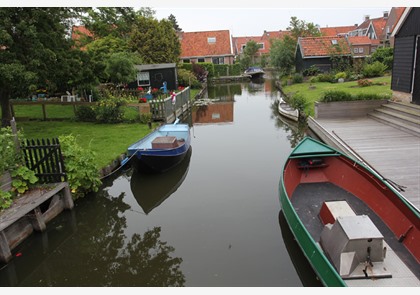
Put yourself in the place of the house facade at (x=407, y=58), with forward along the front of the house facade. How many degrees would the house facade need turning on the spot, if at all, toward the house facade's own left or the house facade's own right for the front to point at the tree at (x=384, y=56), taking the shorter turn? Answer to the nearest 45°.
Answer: approximately 135° to the house facade's own right

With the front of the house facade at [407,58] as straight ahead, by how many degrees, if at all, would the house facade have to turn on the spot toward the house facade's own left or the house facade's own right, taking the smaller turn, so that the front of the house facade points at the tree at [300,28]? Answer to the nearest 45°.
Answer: approximately 90° to the house facade's own right

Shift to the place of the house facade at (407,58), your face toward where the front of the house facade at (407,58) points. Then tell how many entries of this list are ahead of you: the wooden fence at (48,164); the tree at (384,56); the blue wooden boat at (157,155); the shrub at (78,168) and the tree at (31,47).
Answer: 4

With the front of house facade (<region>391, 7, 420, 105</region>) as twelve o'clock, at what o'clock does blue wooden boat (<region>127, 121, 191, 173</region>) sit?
The blue wooden boat is roughly at 12 o'clock from the house facade.

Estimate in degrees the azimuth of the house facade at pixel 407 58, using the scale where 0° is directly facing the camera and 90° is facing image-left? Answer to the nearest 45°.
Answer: approximately 45°
